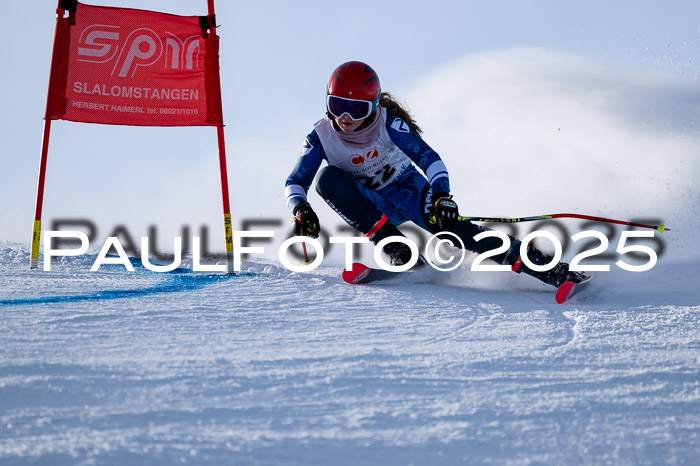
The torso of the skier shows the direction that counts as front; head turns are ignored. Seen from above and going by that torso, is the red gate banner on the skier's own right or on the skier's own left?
on the skier's own right

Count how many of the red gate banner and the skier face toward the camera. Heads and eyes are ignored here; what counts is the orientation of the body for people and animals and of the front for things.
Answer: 2

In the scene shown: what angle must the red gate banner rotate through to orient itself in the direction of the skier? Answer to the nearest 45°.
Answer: approximately 45° to its left

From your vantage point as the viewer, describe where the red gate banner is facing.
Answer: facing the viewer

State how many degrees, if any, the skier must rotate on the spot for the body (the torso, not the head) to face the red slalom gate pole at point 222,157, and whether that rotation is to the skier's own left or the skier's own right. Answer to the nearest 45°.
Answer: approximately 135° to the skier's own right

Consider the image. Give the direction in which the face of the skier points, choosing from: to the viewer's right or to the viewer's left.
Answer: to the viewer's left
